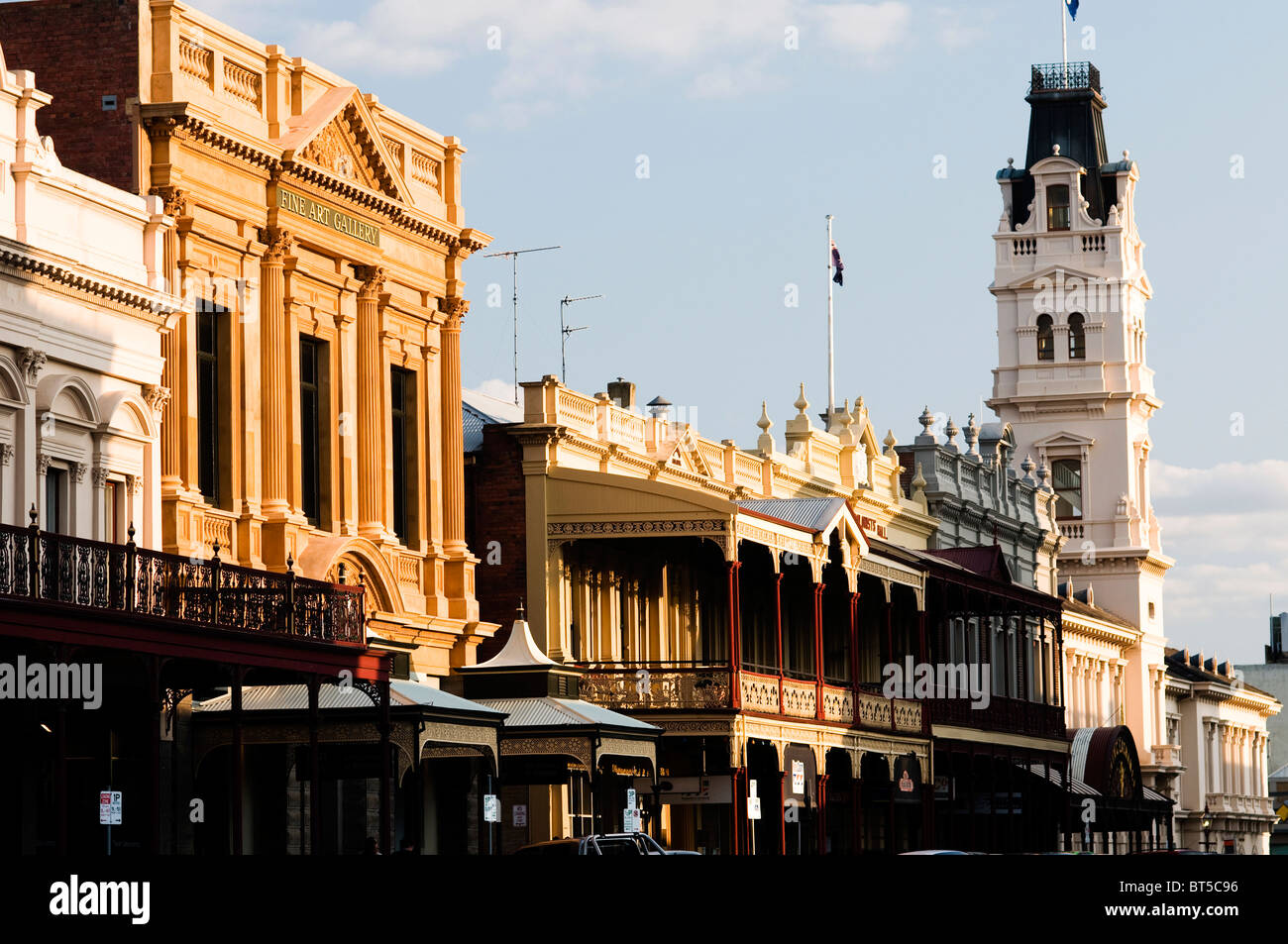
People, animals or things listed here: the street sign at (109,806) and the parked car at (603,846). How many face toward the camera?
1

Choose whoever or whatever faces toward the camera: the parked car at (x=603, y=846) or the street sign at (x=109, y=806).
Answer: the street sign

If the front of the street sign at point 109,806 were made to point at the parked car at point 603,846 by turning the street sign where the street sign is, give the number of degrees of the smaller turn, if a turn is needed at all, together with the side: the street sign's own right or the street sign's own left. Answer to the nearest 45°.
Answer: approximately 135° to the street sign's own left

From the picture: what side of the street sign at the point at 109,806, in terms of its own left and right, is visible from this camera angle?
front
